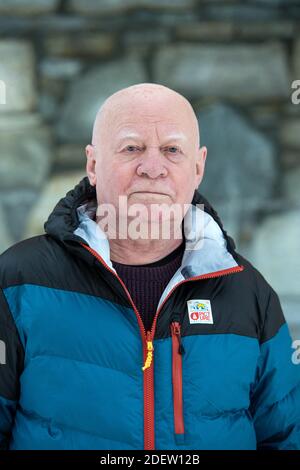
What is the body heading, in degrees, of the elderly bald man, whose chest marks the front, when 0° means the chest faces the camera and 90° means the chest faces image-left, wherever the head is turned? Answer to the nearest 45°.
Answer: approximately 0°
